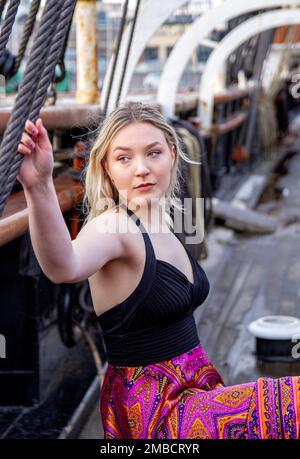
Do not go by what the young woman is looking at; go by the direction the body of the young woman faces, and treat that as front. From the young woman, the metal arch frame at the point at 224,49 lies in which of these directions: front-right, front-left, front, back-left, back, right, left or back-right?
back-left

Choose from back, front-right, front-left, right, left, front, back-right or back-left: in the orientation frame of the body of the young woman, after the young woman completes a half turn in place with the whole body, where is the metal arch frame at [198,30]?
front-right

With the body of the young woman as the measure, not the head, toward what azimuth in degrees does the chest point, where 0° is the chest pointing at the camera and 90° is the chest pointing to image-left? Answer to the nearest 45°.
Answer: approximately 315°
